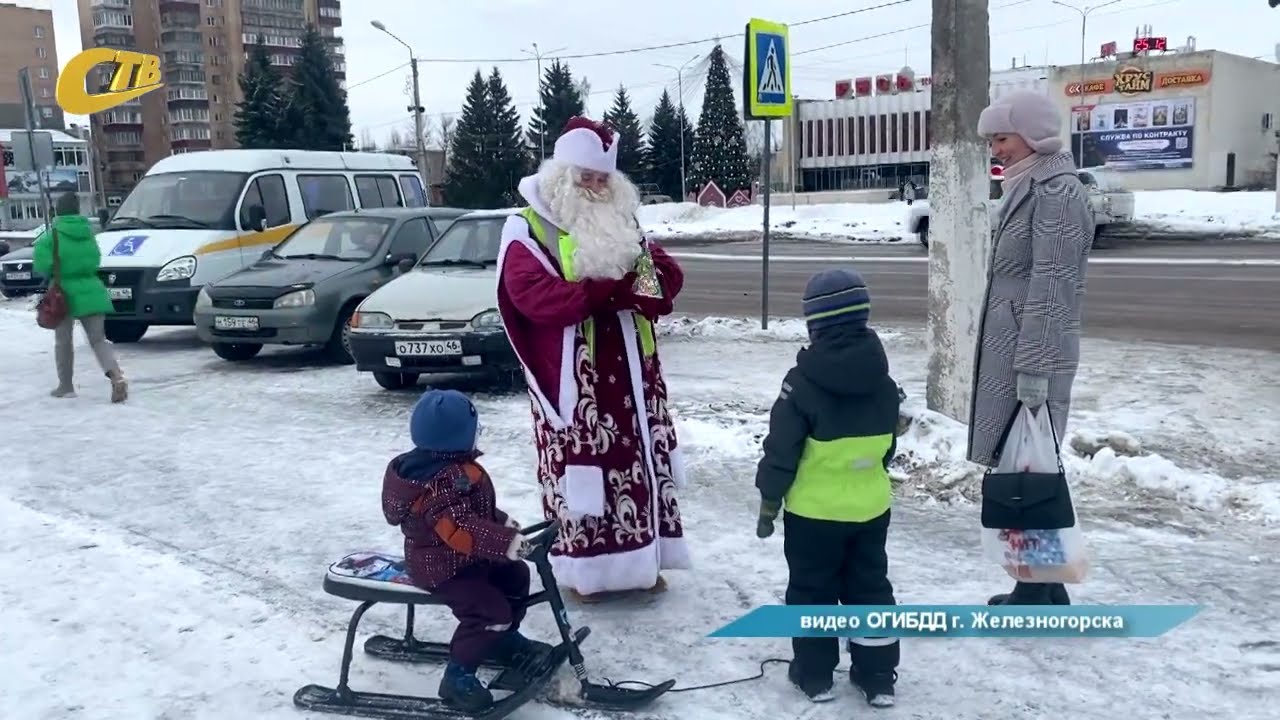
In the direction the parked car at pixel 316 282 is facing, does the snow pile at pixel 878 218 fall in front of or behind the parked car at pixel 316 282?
behind

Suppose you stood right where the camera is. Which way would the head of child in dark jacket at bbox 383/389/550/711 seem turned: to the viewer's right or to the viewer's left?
to the viewer's right

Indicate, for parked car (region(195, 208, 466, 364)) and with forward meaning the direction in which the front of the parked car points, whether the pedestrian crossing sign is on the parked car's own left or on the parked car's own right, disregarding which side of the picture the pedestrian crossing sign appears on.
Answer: on the parked car's own left

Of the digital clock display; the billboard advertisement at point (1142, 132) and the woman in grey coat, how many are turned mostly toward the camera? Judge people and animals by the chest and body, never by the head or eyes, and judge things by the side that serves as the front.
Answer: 2

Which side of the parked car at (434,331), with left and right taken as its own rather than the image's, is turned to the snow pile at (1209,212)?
back

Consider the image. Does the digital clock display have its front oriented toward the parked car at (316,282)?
yes

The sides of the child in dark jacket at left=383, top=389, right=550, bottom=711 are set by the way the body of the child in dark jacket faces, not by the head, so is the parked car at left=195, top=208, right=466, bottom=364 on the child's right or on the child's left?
on the child's left

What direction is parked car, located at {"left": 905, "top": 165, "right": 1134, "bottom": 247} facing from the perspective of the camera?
to the viewer's left

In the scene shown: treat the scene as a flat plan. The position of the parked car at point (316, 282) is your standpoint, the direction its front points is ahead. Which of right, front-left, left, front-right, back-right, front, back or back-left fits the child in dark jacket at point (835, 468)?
front-left

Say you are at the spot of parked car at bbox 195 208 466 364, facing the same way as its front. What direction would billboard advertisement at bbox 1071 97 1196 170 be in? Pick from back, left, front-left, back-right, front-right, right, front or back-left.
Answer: back

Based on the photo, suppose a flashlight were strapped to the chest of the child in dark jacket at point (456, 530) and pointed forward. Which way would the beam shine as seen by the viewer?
to the viewer's right

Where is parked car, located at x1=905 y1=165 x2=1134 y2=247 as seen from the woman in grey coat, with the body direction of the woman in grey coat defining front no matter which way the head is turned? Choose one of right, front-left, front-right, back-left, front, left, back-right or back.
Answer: right

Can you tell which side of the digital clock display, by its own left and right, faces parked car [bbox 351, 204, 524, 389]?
front
